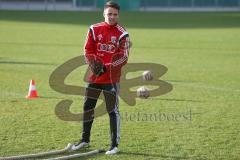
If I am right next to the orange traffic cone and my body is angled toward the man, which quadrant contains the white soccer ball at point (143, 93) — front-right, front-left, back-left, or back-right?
front-left

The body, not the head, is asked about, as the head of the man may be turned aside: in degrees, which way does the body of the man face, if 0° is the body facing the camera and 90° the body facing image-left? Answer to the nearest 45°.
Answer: approximately 45°
